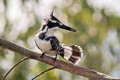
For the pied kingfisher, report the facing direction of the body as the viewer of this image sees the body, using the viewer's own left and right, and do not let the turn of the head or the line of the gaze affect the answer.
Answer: facing to the left of the viewer
